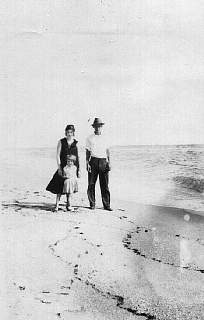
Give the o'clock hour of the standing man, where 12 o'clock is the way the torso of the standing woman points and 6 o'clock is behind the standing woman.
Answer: The standing man is roughly at 8 o'clock from the standing woman.

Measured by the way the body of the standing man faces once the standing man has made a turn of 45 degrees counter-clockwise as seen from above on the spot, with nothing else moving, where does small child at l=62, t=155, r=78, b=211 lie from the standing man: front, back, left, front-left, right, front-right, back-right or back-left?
right

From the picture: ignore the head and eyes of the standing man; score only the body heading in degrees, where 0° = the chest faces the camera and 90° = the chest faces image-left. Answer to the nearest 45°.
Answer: approximately 0°

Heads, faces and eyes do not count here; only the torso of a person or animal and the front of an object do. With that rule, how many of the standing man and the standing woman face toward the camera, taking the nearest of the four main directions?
2

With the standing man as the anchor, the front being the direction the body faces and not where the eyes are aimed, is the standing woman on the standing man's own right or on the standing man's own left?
on the standing man's own right

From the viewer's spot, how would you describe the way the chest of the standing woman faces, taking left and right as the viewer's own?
facing the viewer

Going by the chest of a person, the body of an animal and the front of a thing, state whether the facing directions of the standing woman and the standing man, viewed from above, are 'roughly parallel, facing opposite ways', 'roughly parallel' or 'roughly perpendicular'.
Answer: roughly parallel
